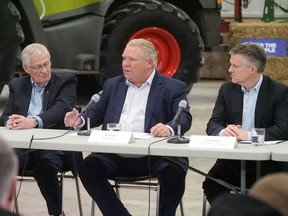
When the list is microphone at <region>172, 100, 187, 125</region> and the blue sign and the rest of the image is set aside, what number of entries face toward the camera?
1

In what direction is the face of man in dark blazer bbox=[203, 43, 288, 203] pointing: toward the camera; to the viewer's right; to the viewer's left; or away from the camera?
to the viewer's left

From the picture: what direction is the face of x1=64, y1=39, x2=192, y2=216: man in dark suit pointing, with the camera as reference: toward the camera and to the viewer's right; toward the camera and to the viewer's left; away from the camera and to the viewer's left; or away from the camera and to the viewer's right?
toward the camera and to the viewer's left

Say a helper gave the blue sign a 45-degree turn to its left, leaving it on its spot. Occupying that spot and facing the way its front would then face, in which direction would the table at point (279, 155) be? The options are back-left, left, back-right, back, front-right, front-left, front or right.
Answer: front-right

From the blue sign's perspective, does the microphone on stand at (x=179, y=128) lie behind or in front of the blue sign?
in front

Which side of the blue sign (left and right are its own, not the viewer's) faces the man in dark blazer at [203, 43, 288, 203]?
front

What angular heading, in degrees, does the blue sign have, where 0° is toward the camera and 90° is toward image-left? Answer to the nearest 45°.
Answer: approximately 0°

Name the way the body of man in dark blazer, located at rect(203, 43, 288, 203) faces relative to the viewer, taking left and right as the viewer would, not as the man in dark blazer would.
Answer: facing the viewer and to the left of the viewer

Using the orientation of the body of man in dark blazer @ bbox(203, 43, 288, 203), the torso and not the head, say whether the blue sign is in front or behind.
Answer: behind

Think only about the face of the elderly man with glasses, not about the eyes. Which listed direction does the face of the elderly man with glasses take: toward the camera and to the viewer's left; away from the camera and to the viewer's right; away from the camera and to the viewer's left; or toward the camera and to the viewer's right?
toward the camera and to the viewer's right
